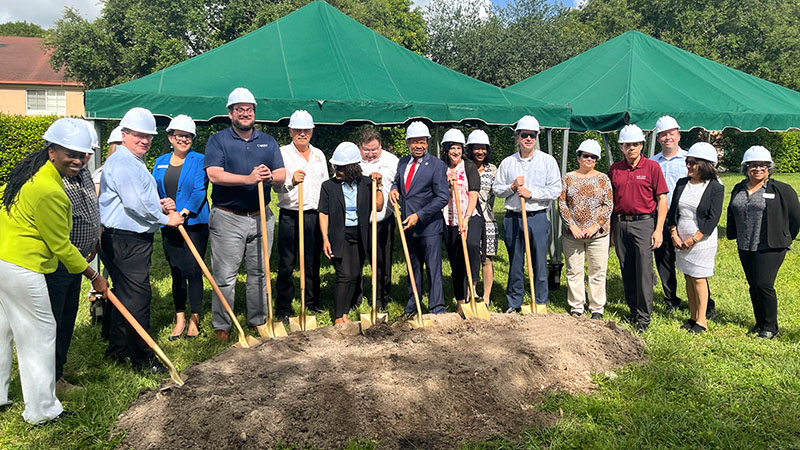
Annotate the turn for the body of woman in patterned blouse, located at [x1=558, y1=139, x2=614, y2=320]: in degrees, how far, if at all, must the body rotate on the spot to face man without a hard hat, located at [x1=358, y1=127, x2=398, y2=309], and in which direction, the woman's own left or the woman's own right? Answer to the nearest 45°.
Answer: approximately 90° to the woman's own right

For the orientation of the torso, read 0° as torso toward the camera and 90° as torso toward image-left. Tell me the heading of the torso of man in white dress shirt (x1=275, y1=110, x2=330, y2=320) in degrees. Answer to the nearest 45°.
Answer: approximately 0°

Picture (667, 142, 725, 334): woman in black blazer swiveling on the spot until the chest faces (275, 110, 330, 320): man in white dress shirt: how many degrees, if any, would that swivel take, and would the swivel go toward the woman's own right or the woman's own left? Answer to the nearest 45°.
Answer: approximately 45° to the woman's own right

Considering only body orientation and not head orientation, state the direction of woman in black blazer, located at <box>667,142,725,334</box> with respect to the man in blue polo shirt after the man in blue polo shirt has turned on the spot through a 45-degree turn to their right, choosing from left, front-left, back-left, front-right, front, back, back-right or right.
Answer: back-left

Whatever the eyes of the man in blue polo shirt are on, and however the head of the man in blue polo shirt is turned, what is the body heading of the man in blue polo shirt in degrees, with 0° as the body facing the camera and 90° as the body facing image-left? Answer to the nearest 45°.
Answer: approximately 0°

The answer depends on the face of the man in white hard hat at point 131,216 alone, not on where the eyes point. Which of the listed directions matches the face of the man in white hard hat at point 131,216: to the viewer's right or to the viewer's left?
to the viewer's right

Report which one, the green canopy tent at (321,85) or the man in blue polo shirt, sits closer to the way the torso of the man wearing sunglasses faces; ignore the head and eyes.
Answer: the man in blue polo shirt

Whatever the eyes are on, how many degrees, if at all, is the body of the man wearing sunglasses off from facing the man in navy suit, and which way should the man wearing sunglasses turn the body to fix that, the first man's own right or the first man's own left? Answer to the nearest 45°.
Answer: approximately 45° to the first man's own right

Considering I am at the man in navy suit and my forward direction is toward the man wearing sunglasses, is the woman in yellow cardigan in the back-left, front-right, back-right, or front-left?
back-right

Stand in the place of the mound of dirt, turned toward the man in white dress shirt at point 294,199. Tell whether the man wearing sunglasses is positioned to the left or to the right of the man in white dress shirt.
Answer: right
